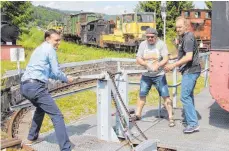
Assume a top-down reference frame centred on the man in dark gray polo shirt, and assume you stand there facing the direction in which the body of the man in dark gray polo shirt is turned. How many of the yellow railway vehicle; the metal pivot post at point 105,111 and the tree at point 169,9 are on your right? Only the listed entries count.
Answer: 2

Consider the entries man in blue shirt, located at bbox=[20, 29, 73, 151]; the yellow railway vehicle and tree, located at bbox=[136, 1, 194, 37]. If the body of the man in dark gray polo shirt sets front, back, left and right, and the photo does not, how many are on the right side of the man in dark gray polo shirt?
2

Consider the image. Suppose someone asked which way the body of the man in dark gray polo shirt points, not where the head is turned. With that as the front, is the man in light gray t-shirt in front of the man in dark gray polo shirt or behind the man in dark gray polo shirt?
in front

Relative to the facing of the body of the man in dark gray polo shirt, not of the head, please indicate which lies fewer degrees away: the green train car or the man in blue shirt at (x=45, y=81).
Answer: the man in blue shirt

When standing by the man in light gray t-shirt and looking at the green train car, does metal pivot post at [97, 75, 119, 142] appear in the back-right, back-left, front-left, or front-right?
back-left

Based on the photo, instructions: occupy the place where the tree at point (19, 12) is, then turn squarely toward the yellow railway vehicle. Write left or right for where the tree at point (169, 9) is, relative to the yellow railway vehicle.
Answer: left

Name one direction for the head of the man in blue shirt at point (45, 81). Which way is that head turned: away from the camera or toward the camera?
toward the camera

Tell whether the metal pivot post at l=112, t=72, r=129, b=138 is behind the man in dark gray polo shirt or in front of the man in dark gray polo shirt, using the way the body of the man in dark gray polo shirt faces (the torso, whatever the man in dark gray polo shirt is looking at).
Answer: in front

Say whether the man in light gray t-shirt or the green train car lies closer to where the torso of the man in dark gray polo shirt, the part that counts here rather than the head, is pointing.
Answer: the man in light gray t-shirt

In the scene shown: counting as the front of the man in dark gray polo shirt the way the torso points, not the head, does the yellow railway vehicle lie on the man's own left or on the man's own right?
on the man's own right
